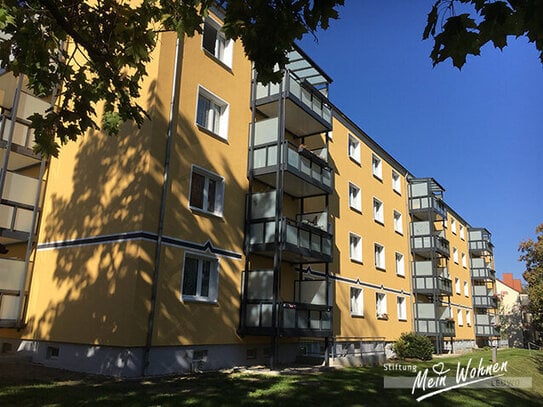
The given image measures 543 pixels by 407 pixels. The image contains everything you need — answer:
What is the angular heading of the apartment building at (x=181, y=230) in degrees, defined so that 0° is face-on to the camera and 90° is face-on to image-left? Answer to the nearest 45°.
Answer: approximately 315°

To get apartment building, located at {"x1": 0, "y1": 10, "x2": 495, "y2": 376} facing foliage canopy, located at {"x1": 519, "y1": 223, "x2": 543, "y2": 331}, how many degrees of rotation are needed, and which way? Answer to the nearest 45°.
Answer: approximately 90° to its left

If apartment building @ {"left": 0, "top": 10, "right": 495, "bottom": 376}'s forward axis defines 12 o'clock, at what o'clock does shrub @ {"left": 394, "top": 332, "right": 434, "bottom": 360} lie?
The shrub is roughly at 9 o'clock from the apartment building.
